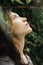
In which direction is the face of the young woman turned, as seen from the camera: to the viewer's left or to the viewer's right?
to the viewer's right

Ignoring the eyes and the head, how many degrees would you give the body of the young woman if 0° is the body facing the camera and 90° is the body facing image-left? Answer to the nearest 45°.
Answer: approximately 270°
